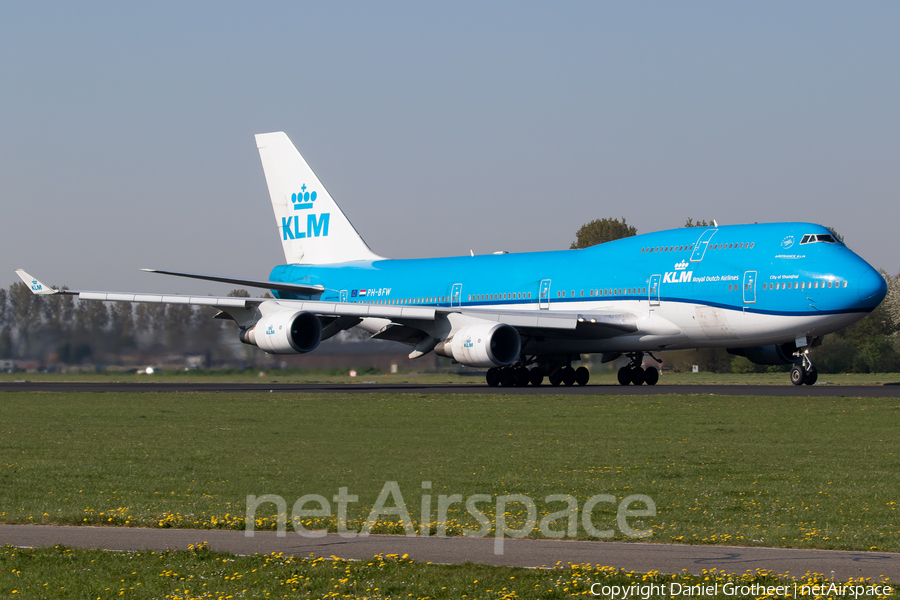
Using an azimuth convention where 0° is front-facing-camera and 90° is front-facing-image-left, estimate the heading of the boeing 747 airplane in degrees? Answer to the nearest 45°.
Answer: approximately 315°
